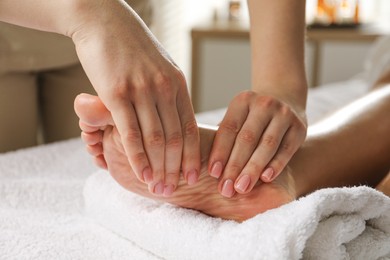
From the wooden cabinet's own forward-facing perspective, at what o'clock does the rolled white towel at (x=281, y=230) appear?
The rolled white towel is roughly at 12 o'clock from the wooden cabinet.

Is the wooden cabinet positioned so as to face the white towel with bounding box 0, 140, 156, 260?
yes

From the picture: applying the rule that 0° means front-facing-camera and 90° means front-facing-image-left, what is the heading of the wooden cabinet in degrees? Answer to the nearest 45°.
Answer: approximately 0°
